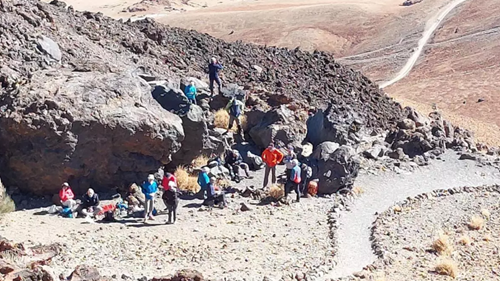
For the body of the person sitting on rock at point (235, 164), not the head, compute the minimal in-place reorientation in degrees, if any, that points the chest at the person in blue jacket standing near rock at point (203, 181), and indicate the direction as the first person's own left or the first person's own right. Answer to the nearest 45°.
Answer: approximately 45° to the first person's own right

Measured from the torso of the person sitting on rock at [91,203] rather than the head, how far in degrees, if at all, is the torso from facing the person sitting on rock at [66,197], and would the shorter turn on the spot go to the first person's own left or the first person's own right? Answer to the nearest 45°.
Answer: approximately 90° to the first person's own right

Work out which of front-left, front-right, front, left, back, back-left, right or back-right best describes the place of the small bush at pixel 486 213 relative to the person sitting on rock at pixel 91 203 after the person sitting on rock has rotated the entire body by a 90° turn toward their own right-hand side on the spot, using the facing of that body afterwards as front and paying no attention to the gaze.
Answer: back

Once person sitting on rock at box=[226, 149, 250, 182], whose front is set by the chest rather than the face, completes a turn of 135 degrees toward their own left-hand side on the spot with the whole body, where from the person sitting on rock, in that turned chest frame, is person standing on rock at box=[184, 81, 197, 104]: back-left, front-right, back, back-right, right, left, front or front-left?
front-left

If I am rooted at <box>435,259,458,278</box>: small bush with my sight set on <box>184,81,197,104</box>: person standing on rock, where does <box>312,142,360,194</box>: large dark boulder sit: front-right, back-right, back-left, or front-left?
front-right

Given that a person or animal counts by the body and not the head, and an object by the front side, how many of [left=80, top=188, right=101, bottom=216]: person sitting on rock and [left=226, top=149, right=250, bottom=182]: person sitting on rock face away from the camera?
0

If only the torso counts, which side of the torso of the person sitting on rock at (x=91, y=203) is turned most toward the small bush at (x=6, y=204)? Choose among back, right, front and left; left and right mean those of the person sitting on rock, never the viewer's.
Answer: right

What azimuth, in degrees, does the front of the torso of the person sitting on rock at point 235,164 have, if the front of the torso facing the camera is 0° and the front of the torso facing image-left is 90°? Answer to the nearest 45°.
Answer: approximately 315°

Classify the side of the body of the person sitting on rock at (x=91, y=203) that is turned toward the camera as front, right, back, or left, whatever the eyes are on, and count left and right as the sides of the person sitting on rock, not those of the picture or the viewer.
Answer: front

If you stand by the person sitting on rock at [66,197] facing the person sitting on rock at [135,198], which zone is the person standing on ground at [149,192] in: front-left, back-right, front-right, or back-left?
front-right

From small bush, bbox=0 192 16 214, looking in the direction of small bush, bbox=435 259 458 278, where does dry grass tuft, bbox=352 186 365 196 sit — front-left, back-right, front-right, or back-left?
front-left

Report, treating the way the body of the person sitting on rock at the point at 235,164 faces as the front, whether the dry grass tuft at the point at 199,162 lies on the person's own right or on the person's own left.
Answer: on the person's own right

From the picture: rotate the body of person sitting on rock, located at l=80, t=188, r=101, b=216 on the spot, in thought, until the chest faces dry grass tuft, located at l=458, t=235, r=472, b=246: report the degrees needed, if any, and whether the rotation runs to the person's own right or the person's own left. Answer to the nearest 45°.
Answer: approximately 90° to the person's own left

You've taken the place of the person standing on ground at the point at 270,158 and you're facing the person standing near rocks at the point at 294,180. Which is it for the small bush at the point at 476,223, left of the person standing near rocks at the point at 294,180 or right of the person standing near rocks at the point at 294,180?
left

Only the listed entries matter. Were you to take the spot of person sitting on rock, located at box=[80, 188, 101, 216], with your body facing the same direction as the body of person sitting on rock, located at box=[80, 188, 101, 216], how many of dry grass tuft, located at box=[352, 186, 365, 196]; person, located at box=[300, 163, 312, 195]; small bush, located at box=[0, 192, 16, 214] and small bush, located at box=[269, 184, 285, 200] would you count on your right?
1

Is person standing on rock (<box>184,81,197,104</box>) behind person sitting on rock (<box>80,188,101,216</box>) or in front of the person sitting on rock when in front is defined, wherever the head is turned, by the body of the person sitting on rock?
behind

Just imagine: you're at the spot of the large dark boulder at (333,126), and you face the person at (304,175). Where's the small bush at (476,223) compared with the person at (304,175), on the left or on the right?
left

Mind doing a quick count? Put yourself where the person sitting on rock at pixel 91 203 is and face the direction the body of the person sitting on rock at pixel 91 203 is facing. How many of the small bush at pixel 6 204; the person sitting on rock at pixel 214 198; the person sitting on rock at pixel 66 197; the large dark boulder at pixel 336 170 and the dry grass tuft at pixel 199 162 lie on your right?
2
